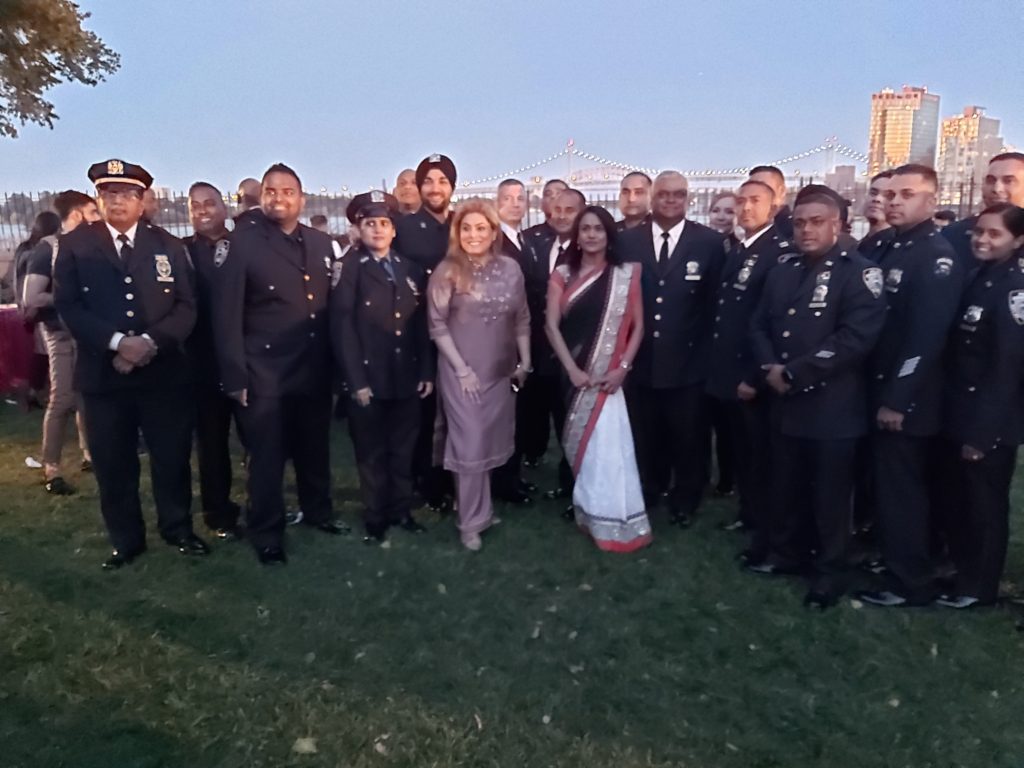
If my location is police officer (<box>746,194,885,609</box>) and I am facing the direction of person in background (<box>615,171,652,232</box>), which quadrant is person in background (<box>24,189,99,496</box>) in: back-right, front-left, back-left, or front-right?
front-left

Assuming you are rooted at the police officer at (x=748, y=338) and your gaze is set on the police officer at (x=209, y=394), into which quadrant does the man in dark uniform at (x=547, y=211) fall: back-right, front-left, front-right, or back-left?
front-right

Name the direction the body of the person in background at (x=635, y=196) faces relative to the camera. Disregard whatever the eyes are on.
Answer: toward the camera

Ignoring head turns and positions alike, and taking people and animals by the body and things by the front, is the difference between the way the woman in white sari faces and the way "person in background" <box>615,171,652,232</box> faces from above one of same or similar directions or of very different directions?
same or similar directions

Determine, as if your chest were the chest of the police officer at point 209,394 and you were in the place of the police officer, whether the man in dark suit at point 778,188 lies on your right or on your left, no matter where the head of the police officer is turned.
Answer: on your left

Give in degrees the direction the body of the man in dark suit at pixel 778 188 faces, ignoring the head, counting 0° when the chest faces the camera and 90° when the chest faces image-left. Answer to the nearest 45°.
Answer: approximately 45°

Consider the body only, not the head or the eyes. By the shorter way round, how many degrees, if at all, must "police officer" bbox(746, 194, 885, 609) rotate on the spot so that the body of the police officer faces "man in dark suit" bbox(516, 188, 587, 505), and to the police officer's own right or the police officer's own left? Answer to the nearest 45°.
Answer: approximately 90° to the police officer's own right

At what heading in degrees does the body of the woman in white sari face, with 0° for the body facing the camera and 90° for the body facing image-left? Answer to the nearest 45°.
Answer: approximately 0°

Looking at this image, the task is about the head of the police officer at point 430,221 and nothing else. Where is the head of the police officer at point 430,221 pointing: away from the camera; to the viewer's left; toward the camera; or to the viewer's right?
toward the camera

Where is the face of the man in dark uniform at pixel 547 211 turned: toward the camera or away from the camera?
toward the camera

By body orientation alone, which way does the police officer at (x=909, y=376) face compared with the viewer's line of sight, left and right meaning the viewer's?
facing the viewer and to the left of the viewer

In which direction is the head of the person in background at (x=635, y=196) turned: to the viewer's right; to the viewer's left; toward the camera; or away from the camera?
toward the camera

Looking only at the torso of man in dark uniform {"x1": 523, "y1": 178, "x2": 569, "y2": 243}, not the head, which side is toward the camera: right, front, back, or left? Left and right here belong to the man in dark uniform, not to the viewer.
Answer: front
